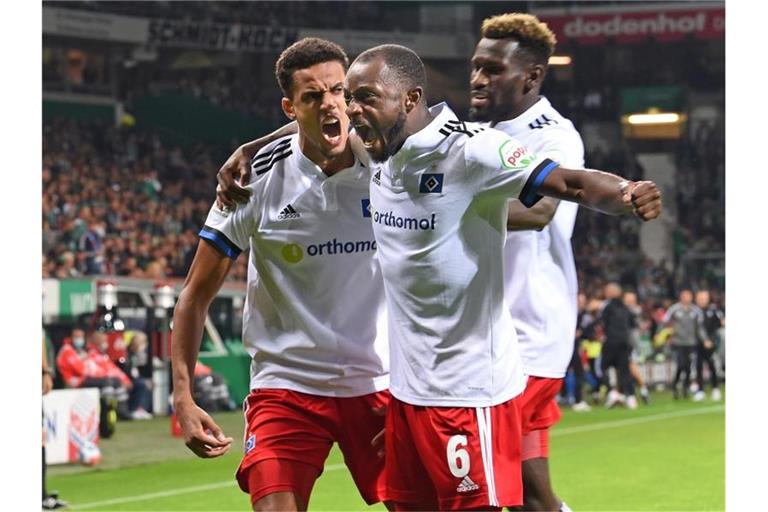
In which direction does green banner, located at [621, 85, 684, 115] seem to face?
toward the camera

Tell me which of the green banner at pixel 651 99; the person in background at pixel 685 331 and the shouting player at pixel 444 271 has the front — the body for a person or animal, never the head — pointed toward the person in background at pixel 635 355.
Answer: the green banner

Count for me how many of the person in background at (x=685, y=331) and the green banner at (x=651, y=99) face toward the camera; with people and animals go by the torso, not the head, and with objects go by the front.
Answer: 2

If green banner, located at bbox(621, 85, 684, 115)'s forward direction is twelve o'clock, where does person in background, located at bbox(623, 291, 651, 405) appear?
The person in background is roughly at 12 o'clock from the green banner.

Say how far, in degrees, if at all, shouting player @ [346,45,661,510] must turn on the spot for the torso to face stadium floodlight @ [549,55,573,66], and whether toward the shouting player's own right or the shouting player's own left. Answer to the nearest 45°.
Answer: approximately 135° to the shouting player's own right

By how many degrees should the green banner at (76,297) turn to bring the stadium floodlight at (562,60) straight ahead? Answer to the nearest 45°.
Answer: approximately 135° to its left

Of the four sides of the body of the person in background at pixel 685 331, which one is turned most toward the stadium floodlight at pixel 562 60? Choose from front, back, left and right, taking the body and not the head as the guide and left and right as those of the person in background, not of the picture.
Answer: back

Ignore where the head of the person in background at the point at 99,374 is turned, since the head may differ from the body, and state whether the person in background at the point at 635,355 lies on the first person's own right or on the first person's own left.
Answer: on the first person's own left

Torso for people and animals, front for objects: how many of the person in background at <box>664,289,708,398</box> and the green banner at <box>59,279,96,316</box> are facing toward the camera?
2

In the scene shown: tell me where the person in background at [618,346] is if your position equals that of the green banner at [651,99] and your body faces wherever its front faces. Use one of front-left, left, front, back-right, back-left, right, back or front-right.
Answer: front

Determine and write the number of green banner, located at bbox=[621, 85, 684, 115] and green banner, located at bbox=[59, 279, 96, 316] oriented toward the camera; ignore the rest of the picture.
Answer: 2

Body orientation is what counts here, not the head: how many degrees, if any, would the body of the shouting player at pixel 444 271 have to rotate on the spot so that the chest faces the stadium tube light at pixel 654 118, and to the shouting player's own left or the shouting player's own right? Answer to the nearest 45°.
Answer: approximately 135° to the shouting player's own right

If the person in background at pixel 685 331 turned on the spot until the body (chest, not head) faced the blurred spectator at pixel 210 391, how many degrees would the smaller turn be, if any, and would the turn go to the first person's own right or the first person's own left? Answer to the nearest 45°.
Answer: approximately 45° to the first person's own right

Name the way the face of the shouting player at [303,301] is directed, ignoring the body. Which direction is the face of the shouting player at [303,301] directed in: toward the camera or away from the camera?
toward the camera

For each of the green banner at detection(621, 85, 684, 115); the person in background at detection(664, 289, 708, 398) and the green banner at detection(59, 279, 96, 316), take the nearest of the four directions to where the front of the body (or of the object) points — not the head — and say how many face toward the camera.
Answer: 3

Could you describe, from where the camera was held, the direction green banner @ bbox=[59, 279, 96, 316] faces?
facing the viewer
